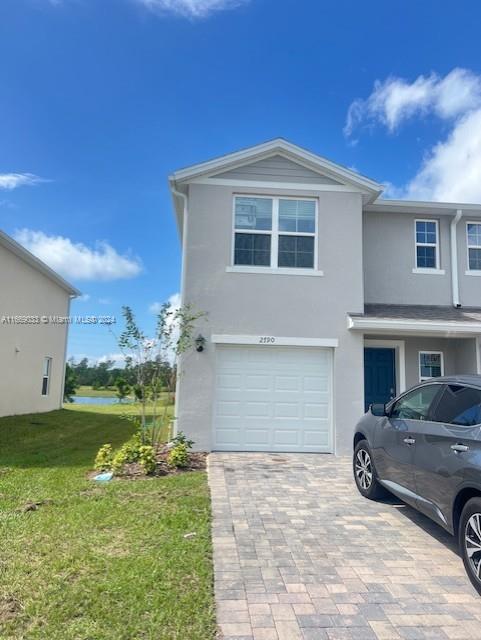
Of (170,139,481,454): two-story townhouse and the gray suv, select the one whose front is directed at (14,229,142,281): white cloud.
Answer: the gray suv

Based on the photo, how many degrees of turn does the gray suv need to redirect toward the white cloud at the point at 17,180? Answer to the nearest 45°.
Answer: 0° — it already faces it

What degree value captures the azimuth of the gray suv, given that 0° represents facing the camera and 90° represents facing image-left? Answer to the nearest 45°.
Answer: approximately 135°

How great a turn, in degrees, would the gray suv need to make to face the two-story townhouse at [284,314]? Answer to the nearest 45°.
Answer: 0° — it already faces it

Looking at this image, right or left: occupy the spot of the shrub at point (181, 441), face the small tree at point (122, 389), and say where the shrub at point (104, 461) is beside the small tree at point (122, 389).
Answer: left

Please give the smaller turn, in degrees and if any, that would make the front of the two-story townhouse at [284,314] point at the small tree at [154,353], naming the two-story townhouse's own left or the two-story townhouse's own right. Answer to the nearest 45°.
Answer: approximately 45° to the two-story townhouse's own right

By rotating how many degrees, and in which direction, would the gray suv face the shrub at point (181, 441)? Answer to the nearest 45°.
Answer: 0° — it already faces it

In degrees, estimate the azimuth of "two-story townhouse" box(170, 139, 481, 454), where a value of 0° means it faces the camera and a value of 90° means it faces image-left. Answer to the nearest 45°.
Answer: approximately 0°

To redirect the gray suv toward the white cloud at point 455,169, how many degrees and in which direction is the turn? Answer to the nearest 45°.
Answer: approximately 45° to its right

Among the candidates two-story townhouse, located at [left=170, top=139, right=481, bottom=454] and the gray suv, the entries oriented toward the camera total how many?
1
